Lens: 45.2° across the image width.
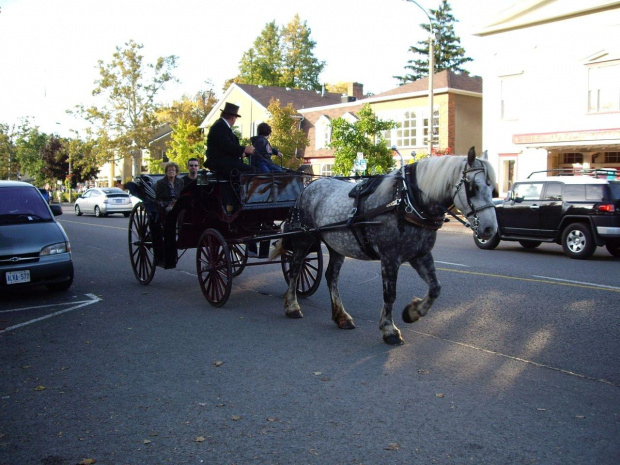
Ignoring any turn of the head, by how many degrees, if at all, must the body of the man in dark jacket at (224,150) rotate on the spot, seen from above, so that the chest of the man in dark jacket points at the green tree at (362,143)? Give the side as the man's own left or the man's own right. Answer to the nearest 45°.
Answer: approximately 90° to the man's own left

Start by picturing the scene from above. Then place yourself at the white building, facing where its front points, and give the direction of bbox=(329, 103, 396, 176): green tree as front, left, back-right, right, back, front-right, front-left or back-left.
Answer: front-right

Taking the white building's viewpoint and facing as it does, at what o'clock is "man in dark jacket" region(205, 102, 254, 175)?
The man in dark jacket is roughly at 11 o'clock from the white building.

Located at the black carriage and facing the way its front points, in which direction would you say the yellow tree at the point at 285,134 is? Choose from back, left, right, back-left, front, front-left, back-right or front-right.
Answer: back-left

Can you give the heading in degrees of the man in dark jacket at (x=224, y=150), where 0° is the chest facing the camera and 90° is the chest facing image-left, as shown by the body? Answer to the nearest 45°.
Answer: approximately 270°

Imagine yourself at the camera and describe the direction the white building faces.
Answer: facing the viewer and to the left of the viewer

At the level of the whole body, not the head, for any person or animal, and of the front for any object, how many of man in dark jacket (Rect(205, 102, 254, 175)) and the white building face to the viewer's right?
1

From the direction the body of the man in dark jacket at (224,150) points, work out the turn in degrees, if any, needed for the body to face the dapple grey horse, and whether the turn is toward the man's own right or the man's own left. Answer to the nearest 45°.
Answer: approximately 45° to the man's own right

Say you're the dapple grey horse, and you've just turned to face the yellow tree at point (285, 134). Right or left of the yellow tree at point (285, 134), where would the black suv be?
right

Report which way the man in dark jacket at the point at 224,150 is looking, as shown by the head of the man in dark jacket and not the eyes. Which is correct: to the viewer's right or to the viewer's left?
to the viewer's right

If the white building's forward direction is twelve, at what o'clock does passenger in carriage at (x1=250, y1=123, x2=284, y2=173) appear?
The passenger in carriage is roughly at 11 o'clock from the white building.

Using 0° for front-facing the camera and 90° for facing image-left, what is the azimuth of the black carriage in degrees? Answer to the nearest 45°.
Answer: approximately 315°

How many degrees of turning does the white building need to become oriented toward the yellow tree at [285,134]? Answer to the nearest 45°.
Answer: approximately 90° to its right
